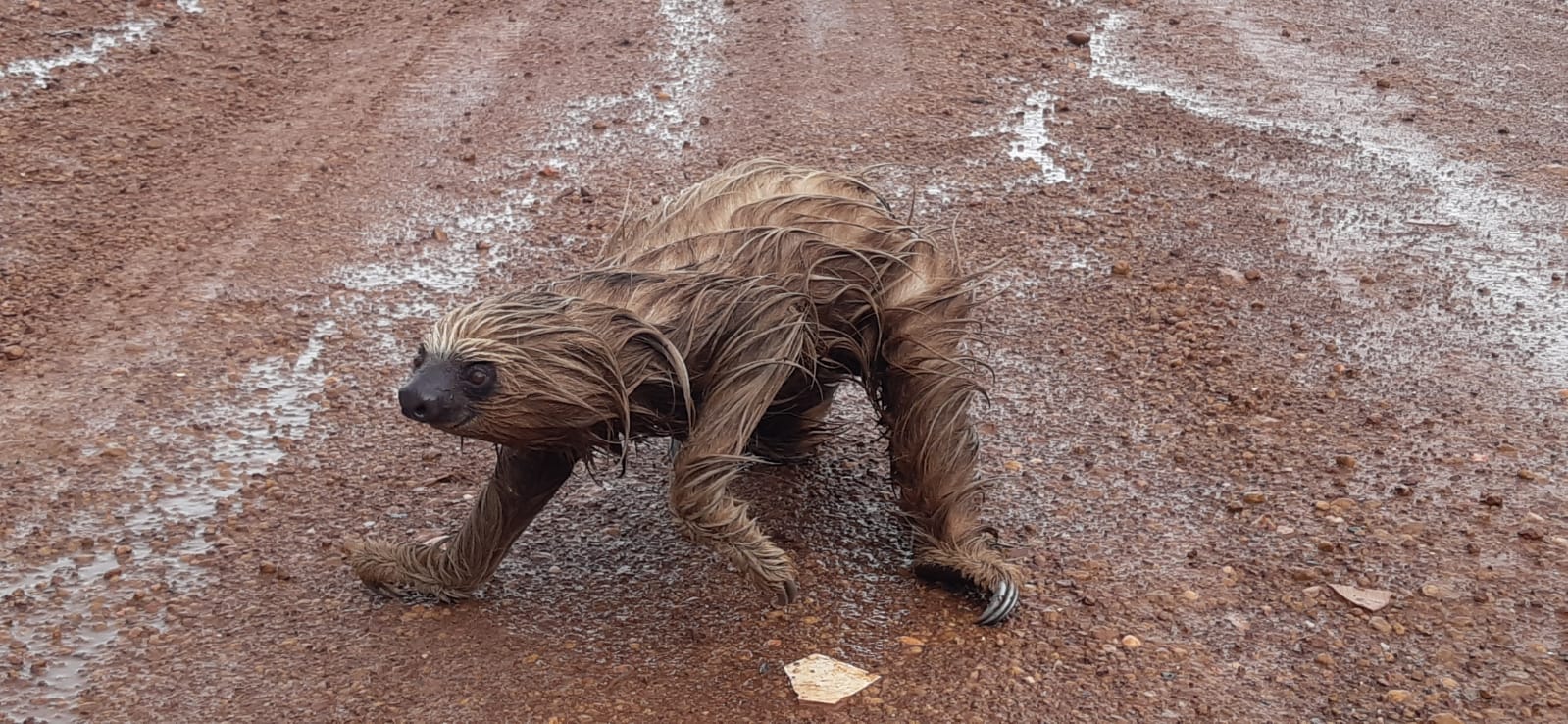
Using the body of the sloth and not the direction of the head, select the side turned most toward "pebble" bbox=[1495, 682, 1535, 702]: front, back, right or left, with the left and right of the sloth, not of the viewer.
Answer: back

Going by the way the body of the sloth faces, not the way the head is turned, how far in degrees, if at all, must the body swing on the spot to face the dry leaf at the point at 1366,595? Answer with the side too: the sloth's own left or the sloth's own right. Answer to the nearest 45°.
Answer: approximately 180°

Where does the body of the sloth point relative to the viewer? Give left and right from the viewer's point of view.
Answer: facing to the left of the viewer
